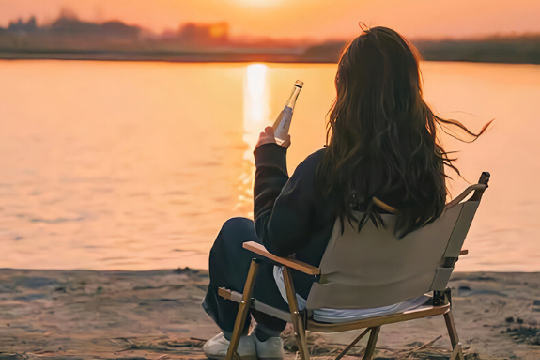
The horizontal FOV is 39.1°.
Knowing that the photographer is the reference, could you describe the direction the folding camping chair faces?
facing away from the viewer and to the left of the viewer

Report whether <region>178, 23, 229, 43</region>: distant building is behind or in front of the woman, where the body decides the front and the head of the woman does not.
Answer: in front

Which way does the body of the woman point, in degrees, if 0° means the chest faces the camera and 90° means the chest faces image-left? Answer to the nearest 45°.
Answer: approximately 135°

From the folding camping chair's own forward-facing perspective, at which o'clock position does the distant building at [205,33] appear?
The distant building is roughly at 1 o'clock from the folding camping chair.
